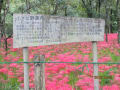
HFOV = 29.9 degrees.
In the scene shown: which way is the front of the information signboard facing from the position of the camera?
facing the viewer and to the right of the viewer
